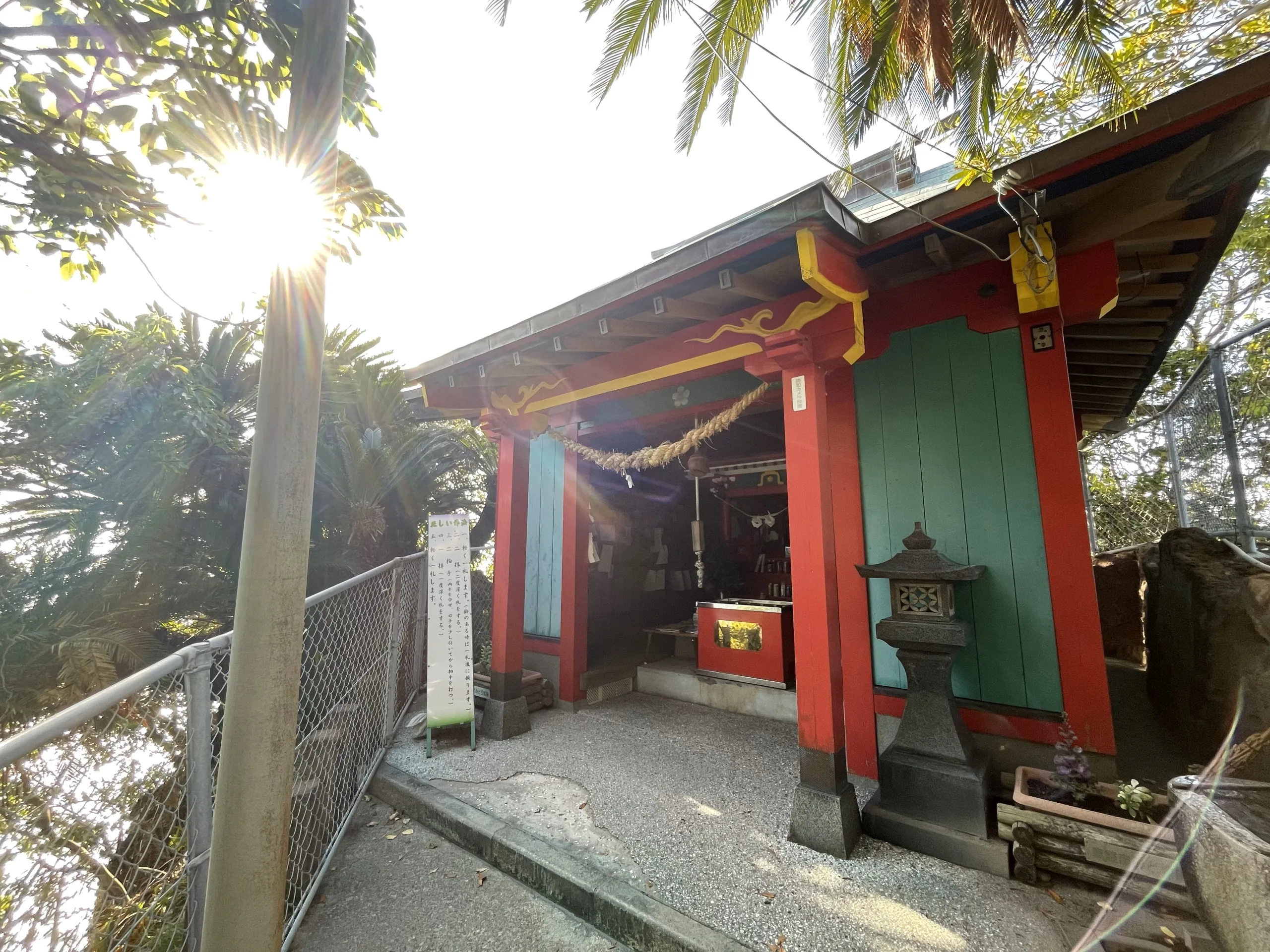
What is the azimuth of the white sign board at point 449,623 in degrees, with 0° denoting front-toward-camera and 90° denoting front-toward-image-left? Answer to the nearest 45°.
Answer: approximately 0°

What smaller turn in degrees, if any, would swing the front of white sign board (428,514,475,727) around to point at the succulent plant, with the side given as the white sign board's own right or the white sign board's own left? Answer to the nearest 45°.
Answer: approximately 45° to the white sign board's own left

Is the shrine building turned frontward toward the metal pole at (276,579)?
yes

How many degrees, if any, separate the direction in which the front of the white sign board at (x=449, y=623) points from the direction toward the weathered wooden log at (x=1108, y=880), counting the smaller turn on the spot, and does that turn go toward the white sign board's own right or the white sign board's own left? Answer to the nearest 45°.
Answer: approximately 45° to the white sign board's own left

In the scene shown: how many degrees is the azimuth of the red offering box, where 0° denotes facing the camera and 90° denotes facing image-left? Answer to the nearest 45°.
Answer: approximately 45°

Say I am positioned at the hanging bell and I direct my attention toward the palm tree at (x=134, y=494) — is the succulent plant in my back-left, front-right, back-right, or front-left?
back-left

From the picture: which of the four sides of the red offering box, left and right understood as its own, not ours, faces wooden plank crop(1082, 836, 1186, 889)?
left

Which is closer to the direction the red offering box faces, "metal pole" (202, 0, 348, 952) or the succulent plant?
the metal pole

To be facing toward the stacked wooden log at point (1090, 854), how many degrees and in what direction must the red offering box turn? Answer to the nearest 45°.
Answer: approximately 90° to its left

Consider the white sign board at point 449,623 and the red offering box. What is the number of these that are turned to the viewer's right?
0

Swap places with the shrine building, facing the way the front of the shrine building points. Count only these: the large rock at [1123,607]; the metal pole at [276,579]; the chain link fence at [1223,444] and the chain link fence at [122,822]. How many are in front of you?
2

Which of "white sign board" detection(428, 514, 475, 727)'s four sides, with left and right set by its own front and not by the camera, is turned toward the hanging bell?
left
